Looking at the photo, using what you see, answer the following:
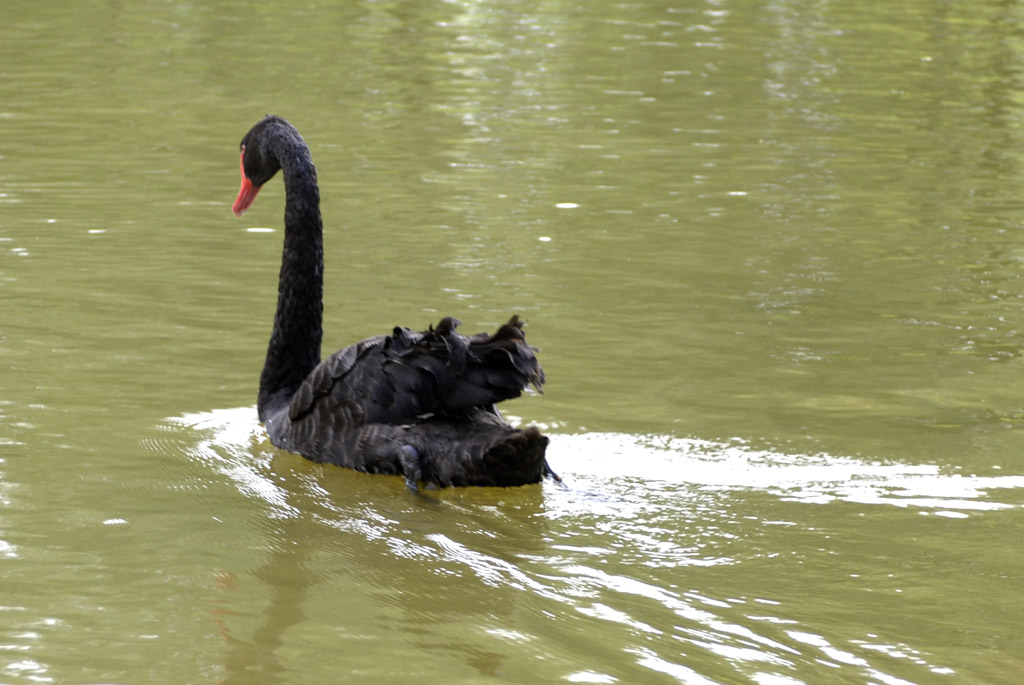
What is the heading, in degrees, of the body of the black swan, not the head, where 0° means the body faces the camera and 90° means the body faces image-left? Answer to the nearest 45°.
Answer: approximately 135°
